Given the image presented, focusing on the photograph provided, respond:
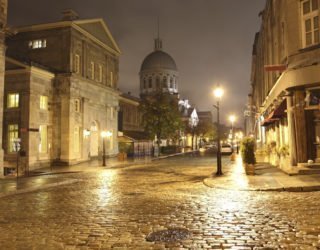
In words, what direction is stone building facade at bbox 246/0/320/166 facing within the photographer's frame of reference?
facing the viewer and to the left of the viewer
